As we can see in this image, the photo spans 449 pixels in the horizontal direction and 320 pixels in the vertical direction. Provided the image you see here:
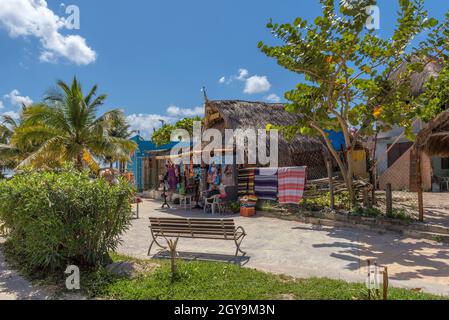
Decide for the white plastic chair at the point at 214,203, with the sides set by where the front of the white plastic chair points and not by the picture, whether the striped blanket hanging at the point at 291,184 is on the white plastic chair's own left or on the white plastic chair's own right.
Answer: on the white plastic chair's own left

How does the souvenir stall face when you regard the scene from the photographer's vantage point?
facing the viewer

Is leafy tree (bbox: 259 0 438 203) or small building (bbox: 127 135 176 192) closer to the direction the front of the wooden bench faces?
the small building

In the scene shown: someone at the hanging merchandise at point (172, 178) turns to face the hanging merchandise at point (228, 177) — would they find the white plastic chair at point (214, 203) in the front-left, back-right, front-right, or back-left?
front-right

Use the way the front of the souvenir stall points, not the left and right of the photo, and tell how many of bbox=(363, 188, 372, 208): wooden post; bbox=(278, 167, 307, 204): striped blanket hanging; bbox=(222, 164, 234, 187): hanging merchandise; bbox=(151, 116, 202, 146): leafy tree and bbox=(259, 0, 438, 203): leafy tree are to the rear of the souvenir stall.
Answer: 1

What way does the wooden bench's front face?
away from the camera

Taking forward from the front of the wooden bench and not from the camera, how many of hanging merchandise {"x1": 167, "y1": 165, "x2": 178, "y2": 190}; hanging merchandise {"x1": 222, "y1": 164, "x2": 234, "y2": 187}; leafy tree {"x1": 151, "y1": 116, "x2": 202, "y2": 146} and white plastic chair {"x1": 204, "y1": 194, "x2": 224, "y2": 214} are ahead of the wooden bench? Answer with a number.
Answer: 4

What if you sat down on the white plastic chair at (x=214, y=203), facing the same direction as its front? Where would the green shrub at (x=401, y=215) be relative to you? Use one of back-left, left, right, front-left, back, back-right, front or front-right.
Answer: left

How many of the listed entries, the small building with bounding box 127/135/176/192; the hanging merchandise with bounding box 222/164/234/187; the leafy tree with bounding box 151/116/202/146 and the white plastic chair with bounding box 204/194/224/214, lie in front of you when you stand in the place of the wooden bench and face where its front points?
4

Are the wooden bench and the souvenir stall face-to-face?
yes

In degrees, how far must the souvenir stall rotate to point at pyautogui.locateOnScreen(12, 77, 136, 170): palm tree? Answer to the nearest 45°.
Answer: approximately 90° to its right

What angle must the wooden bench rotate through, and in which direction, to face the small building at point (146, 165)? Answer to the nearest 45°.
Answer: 0° — it already faces it

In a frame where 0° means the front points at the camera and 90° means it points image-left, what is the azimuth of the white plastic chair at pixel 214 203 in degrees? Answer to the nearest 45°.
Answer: approximately 45°

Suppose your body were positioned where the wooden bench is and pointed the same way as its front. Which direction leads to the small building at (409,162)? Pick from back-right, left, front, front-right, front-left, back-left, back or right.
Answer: front-right

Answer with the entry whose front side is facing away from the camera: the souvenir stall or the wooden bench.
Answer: the wooden bench

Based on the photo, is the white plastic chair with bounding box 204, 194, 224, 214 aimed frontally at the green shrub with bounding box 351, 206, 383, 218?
no
